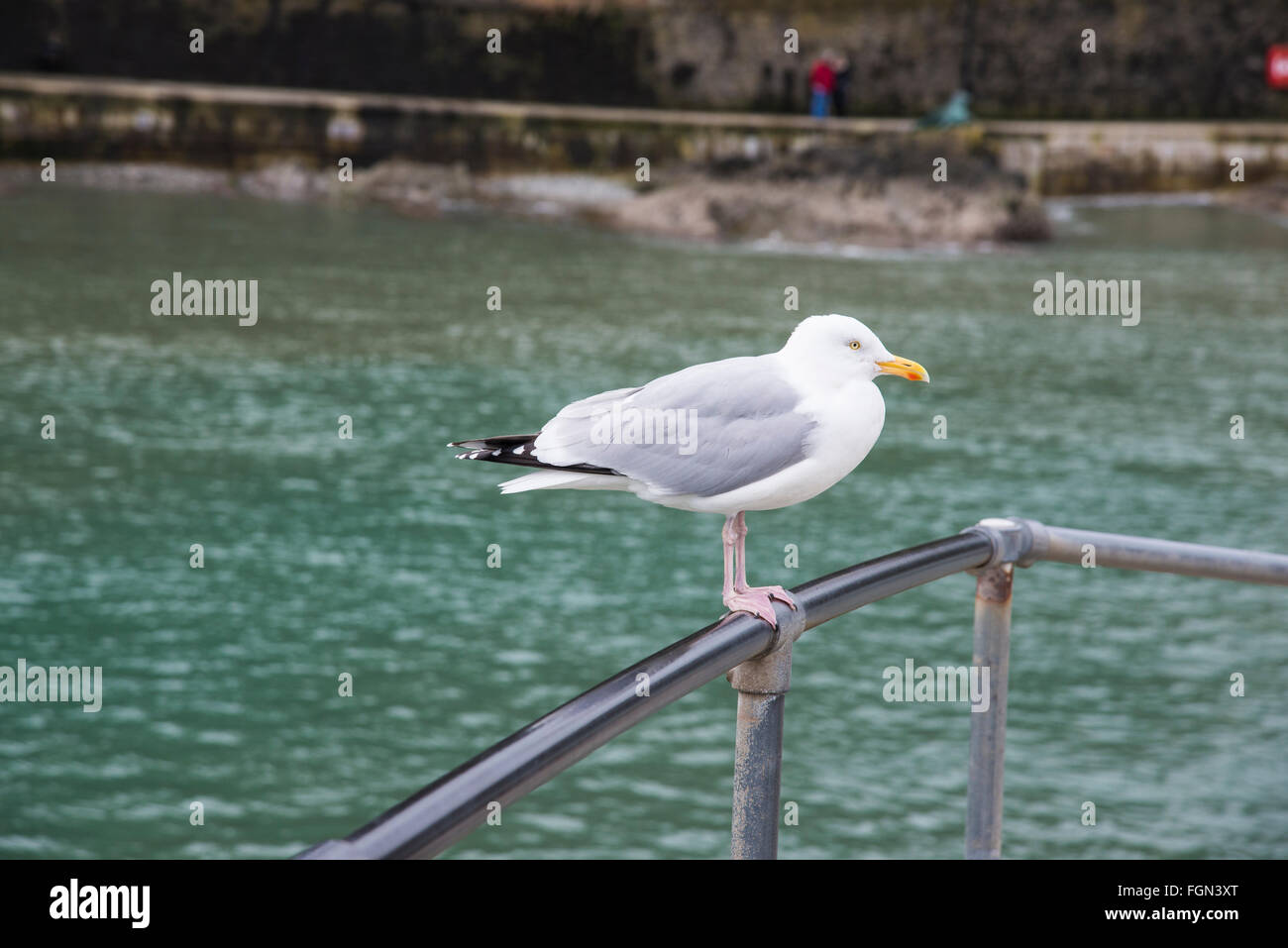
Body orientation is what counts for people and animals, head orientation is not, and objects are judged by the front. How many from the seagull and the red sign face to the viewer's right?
1

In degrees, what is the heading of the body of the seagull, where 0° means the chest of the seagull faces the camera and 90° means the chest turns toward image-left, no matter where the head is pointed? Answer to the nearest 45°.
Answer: approximately 270°

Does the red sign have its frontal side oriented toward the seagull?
yes

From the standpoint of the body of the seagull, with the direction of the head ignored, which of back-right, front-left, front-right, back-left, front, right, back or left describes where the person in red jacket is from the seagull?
left

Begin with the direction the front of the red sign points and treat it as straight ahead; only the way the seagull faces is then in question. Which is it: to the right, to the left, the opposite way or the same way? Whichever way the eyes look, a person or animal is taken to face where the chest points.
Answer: to the left

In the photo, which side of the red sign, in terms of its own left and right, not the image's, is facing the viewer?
front

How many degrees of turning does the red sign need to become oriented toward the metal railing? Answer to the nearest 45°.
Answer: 0° — it already faces it

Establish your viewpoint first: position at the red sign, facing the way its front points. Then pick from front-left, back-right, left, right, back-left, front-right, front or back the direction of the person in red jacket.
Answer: front-right
